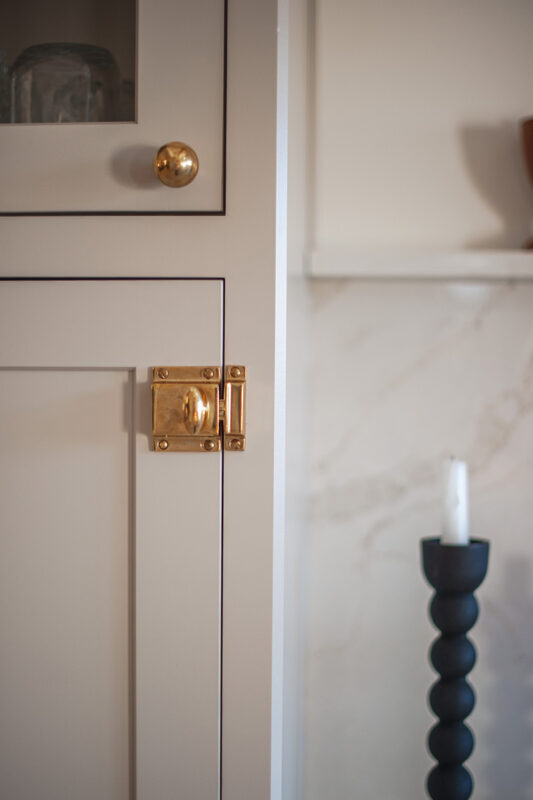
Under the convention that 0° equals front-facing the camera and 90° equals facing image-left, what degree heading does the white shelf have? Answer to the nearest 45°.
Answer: approximately 0°

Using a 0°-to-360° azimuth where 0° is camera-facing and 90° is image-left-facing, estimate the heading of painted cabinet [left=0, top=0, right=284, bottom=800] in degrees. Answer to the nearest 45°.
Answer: approximately 0°

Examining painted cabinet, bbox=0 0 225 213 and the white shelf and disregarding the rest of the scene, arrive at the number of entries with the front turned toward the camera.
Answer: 2
